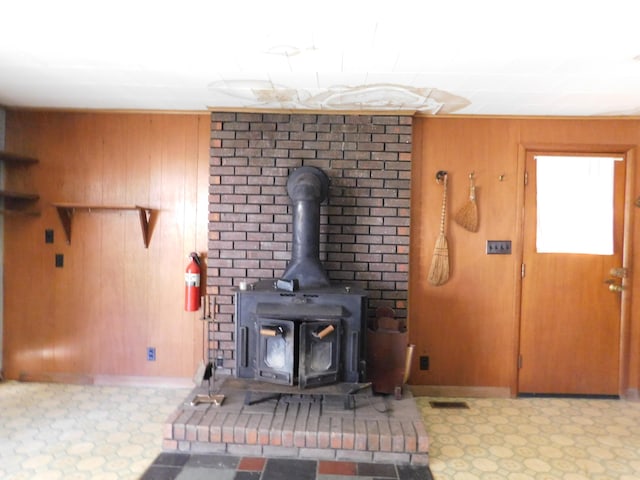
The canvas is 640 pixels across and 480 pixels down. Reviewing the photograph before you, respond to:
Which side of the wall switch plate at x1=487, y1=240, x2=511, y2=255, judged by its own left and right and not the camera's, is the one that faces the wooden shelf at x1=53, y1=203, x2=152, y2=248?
right

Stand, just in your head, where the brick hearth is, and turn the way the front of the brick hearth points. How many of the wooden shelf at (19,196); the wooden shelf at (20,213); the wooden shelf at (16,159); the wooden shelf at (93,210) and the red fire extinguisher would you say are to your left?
0

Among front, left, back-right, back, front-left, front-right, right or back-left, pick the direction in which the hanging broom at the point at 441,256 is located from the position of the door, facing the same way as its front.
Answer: front-right

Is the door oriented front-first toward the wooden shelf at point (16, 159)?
no

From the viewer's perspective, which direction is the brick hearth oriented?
toward the camera

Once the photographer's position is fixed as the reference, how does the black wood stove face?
facing the viewer

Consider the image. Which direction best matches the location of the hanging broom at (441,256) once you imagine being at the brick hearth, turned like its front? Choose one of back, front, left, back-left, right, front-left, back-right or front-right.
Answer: back-left

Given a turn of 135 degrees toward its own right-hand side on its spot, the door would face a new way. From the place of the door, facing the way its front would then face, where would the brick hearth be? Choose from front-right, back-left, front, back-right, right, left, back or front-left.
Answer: left

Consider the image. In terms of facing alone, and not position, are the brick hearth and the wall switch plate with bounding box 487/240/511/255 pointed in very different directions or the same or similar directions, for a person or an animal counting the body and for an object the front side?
same or similar directions

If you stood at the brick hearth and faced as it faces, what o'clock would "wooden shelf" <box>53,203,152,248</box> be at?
The wooden shelf is roughly at 4 o'clock from the brick hearth.

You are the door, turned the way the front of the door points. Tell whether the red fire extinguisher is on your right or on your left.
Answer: on your right

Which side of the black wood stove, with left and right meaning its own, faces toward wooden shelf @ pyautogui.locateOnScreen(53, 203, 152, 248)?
right

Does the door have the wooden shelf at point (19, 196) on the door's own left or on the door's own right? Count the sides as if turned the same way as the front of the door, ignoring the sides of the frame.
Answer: on the door's own right

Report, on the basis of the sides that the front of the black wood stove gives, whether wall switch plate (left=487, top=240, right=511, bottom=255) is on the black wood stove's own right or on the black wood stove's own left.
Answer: on the black wood stove's own left

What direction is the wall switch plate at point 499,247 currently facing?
toward the camera

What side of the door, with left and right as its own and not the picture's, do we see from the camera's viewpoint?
front

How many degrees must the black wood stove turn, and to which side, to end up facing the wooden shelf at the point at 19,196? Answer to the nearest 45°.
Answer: approximately 90° to its right
